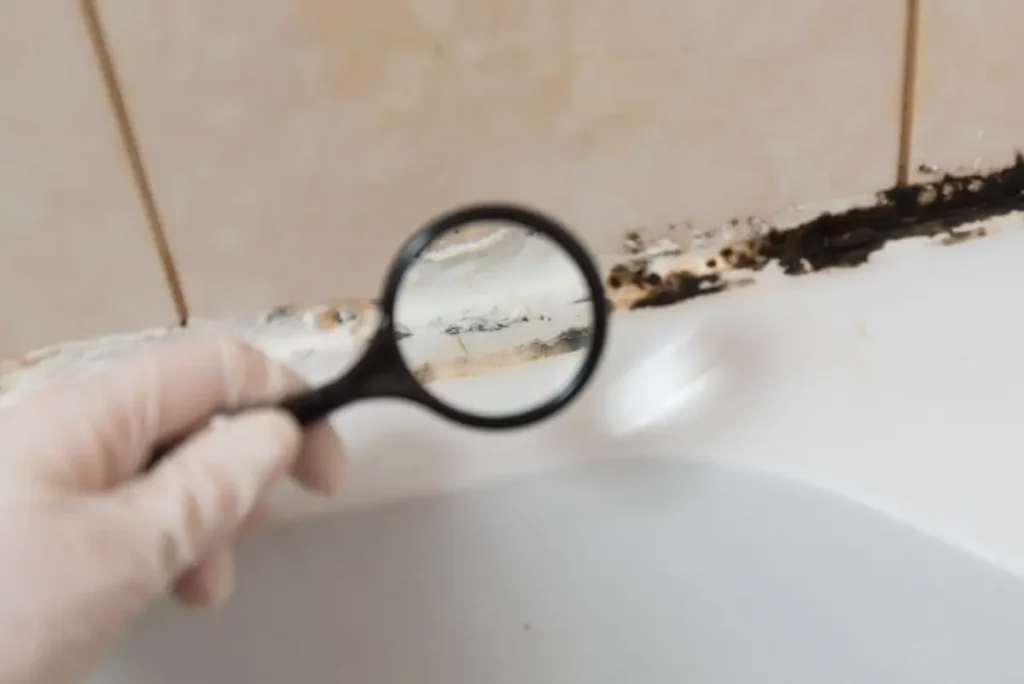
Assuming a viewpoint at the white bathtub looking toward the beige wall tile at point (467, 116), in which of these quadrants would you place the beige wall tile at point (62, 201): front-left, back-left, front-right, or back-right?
front-left

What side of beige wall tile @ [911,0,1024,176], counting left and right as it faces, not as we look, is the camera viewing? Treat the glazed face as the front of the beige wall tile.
front

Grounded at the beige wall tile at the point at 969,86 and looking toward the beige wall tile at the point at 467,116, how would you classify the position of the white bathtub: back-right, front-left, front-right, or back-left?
front-left
